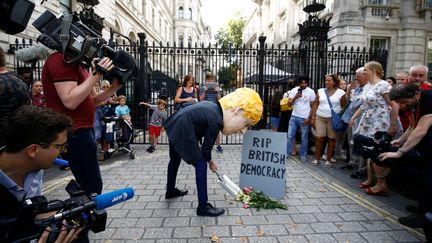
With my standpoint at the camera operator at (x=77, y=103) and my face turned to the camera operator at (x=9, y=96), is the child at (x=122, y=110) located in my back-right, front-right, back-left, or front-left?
back-right

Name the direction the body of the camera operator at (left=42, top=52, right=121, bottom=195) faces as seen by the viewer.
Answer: to the viewer's right

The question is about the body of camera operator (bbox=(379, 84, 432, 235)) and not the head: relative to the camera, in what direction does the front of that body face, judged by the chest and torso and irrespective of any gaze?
to the viewer's left

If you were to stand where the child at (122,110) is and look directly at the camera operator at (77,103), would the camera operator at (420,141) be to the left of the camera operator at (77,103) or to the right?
left

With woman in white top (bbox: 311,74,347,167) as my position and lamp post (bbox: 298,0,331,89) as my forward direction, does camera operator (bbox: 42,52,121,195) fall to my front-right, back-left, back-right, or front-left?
back-left

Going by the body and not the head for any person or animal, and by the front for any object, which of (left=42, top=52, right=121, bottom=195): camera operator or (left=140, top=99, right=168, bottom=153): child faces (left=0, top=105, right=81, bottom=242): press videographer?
the child

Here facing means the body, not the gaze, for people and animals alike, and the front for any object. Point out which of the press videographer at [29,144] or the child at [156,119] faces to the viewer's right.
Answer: the press videographer

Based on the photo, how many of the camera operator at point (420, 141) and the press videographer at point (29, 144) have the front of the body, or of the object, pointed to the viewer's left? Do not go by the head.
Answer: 1

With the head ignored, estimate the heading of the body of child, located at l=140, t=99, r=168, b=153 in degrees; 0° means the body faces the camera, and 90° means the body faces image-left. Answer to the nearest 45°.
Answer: approximately 0°

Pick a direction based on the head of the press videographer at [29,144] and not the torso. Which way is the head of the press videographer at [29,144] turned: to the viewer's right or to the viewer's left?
to the viewer's right

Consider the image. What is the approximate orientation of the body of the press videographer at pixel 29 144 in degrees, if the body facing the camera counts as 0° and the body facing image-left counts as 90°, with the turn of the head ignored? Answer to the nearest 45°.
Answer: approximately 270°
